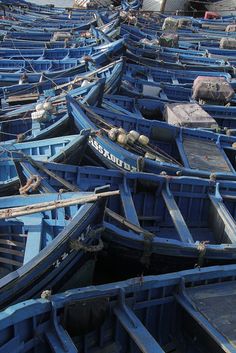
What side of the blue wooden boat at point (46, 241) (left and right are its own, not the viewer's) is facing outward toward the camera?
right

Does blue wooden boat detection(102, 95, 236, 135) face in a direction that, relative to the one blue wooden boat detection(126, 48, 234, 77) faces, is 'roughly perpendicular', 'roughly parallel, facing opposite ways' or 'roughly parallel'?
roughly parallel

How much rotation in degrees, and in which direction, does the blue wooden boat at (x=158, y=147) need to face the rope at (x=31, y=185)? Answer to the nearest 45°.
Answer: approximately 45° to its left

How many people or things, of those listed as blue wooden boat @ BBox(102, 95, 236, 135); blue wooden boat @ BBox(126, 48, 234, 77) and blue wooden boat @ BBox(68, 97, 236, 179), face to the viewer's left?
3

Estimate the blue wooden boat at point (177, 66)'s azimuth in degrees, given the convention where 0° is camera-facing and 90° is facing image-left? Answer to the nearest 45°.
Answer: approximately 90°

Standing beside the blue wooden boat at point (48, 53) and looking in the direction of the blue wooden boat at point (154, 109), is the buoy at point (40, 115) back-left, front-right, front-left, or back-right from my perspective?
front-right

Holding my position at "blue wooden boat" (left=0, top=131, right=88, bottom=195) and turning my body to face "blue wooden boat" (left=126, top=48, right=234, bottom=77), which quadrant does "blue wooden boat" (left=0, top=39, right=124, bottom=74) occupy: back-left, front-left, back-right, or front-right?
front-left

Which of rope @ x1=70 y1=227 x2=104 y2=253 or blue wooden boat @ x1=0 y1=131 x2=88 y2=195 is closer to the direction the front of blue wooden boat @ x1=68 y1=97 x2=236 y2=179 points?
the blue wooden boat

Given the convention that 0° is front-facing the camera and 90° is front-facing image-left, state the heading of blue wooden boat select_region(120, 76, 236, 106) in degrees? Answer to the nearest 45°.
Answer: approximately 90°

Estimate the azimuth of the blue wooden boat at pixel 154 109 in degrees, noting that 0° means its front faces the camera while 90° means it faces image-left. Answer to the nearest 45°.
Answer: approximately 90°
